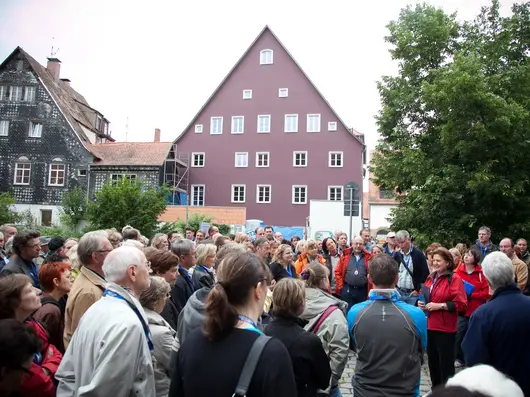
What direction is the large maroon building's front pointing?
toward the camera

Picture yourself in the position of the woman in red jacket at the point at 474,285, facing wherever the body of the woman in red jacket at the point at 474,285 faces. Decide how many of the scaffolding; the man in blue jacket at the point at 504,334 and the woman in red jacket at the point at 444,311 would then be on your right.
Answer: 1

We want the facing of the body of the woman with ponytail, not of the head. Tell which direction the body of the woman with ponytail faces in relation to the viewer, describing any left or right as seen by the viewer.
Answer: facing away from the viewer and to the right of the viewer

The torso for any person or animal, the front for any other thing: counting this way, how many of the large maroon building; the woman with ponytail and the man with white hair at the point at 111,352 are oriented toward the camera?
1

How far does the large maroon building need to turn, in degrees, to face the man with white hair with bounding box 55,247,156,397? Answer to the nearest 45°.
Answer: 0° — it already faces them

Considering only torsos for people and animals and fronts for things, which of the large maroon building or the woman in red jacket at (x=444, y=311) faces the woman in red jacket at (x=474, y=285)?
the large maroon building

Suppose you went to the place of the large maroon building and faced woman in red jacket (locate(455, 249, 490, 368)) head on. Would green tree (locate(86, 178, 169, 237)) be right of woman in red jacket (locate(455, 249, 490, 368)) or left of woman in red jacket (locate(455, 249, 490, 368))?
right

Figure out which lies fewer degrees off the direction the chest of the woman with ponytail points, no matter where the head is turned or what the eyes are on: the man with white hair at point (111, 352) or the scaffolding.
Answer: the scaffolding

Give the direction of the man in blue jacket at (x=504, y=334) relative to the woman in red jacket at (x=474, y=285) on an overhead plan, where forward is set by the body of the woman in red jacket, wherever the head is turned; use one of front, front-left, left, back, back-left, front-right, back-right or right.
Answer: front-left

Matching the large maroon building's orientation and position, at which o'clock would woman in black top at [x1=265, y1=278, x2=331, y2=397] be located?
The woman in black top is roughly at 12 o'clock from the large maroon building.

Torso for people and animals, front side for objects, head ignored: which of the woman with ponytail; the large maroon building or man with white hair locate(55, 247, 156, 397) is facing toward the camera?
the large maroon building

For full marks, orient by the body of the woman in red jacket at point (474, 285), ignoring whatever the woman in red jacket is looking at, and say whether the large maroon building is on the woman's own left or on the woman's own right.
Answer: on the woman's own right

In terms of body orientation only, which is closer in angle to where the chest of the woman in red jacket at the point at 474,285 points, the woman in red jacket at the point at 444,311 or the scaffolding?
the woman in red jacket

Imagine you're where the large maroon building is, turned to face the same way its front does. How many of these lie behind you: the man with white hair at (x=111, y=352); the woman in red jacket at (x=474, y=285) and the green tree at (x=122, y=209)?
0

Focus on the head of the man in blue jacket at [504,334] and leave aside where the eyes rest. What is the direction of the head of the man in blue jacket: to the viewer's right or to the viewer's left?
to the viewer's left

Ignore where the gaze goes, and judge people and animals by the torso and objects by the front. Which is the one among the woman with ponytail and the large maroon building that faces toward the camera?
the large maroon building

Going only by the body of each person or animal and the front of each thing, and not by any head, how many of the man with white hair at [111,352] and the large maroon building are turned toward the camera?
1

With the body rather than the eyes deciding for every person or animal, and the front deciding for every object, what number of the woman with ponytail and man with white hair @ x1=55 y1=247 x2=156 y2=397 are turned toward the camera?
0

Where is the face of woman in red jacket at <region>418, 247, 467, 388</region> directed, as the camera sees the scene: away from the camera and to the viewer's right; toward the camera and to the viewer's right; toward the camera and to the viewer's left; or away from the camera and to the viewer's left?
toward the camera and to the viewer's left

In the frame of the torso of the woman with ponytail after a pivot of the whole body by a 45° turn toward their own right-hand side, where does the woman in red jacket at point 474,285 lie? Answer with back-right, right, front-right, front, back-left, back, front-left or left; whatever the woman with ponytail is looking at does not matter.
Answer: front-left

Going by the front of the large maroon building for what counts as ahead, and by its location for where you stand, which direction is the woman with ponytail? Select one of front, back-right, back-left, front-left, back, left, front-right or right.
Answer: front

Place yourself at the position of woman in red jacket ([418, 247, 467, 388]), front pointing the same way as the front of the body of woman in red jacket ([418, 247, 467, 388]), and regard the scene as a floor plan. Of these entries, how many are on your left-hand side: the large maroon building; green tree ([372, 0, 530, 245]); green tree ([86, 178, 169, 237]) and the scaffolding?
0

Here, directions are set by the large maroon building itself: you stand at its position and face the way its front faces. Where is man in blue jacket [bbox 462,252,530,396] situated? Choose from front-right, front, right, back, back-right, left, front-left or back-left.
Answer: front
